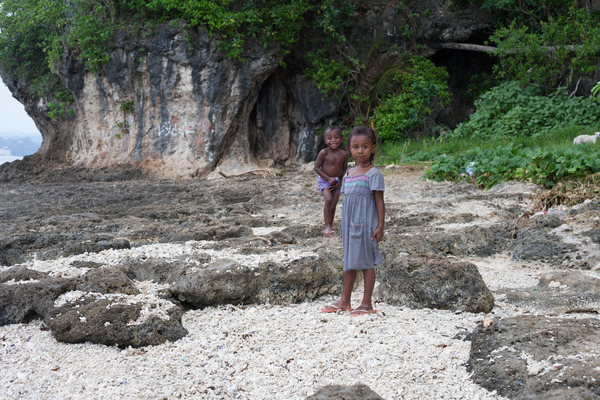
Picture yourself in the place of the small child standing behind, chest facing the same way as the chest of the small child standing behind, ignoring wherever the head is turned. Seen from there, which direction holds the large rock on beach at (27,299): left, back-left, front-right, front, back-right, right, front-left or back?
front-right

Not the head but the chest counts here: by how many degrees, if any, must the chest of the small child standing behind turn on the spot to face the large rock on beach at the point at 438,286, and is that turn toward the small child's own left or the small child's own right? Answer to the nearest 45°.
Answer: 0° — they already face it

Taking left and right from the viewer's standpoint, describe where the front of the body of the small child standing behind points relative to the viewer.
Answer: facing the viewer

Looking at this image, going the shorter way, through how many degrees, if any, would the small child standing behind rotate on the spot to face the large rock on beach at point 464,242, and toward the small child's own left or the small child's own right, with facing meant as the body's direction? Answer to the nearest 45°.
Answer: approximately 45° to the small child's own left

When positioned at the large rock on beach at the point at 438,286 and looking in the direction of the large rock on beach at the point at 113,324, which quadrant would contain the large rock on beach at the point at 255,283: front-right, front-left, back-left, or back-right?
front-right

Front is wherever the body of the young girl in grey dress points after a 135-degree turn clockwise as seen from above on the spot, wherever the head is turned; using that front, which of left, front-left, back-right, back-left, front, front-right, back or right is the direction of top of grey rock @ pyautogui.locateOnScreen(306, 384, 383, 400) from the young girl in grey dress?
back

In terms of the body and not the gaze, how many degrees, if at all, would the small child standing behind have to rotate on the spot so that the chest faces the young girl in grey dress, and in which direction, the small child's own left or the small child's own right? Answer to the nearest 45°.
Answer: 0° — they already face them

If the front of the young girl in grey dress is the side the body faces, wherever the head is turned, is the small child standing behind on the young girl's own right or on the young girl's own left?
on the young girl's own right

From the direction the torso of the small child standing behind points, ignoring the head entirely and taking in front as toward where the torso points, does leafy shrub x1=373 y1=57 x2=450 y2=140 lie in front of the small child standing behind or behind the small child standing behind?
behind

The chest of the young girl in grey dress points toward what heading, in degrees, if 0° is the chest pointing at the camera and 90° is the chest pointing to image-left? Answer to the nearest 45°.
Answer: approximately 45°

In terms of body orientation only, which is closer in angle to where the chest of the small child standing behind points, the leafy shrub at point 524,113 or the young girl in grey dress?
the young girl in grey dress

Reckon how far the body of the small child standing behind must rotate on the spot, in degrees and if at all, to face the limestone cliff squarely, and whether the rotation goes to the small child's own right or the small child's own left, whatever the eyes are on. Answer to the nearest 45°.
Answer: approximately 180°

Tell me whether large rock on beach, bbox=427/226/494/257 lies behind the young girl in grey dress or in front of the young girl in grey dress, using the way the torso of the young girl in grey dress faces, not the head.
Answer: behind

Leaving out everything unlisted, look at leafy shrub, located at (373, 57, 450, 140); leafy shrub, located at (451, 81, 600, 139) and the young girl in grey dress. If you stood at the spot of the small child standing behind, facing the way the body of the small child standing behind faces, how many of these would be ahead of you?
1

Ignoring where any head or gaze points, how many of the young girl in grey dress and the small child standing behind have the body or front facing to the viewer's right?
0
